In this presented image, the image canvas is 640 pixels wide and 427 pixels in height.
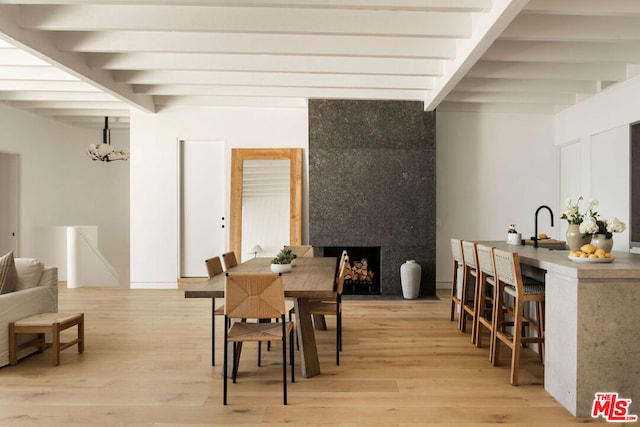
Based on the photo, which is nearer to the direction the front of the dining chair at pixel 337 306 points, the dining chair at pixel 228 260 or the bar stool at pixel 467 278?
the dining chair

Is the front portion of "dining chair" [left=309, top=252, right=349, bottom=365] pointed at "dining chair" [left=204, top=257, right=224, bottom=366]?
yes

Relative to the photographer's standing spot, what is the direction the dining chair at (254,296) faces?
facing away from the viewer

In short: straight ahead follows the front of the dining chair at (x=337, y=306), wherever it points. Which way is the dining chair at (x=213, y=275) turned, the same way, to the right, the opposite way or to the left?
the opposite way

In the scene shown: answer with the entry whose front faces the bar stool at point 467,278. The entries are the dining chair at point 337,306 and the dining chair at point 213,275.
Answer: the dining chair at point 213,275

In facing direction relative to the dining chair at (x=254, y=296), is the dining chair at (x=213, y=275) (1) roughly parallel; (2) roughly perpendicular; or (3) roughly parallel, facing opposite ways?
roughly perpendicular

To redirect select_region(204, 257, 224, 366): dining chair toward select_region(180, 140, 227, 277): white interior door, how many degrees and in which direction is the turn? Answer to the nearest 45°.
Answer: approximately 90° to its left

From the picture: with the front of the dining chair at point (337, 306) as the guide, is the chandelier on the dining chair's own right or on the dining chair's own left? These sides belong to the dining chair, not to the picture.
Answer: on the dining chair's own right

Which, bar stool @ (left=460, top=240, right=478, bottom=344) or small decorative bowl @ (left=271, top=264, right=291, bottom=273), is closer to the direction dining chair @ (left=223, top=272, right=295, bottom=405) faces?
the small decorative bowl

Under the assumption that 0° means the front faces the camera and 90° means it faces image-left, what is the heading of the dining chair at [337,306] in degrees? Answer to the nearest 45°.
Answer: approximately 90°

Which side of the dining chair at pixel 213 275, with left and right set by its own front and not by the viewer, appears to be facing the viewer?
right
